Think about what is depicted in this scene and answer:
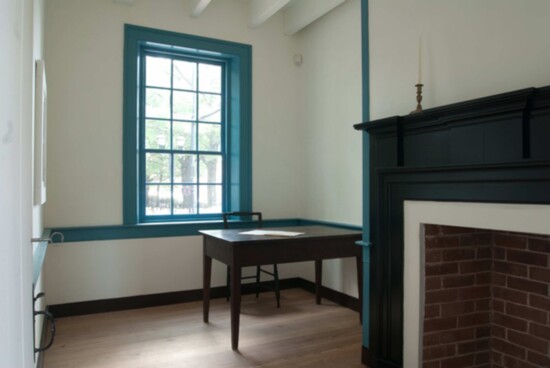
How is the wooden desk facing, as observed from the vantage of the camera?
facing away from the viewer and to the left of the viewer

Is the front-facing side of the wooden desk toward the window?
yes

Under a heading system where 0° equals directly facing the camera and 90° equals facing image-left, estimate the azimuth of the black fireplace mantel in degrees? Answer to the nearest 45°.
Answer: approximately 45°
